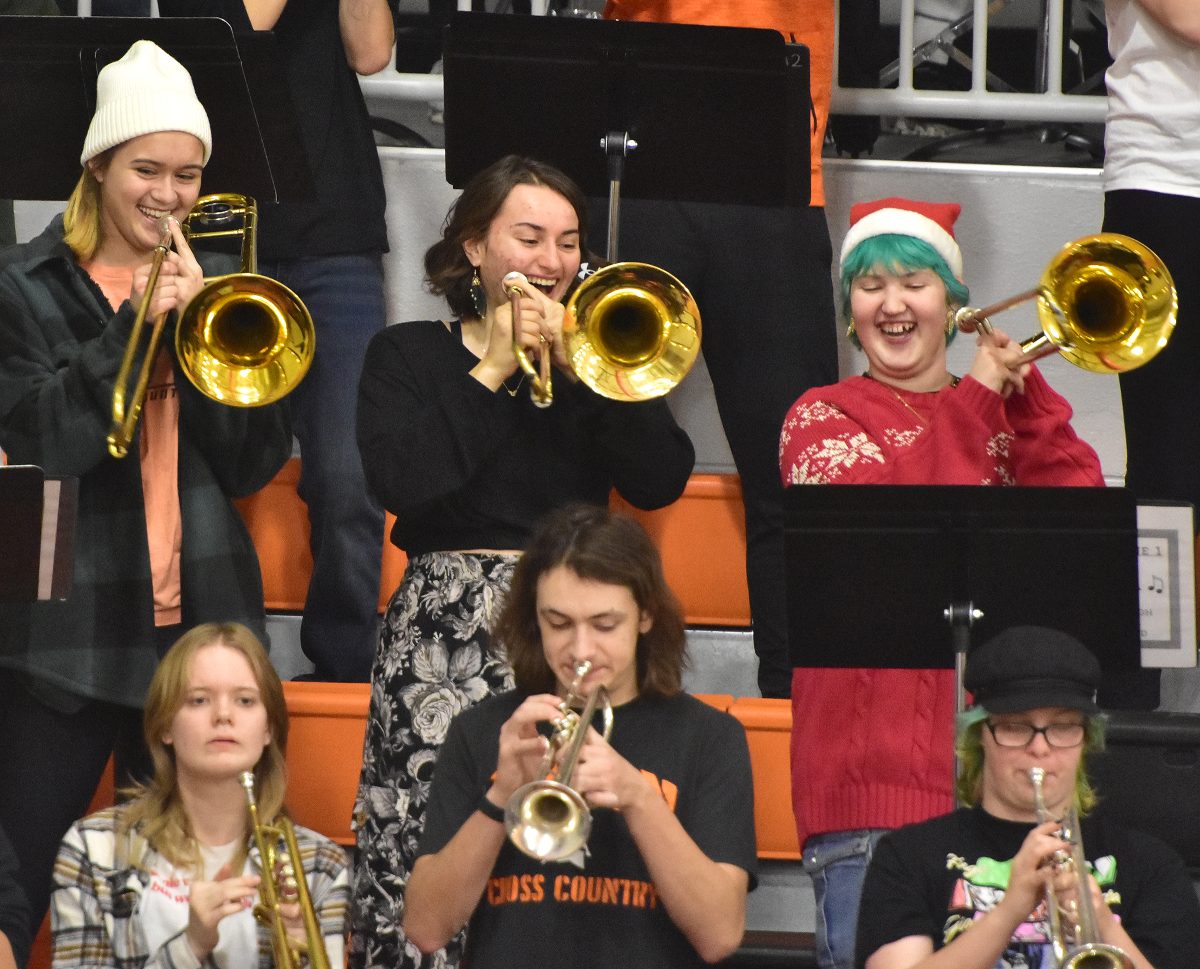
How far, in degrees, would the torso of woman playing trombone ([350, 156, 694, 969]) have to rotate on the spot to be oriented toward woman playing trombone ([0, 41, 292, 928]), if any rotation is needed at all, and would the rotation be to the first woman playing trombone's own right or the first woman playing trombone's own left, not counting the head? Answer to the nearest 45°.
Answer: approximately 135° to the first woman playing trombone's own right

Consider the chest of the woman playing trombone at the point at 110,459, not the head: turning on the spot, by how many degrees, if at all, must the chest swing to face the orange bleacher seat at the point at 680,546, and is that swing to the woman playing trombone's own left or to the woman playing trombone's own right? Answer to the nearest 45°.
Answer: approximately 90° to the woman playing trombone's own left

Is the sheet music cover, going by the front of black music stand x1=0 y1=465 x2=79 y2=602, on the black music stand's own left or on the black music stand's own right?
on the black music stand's own right

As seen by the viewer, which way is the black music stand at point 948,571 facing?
away from the camera

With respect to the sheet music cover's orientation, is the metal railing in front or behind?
behind

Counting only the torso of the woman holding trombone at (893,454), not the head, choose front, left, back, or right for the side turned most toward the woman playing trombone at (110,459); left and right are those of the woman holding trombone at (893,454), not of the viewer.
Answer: right

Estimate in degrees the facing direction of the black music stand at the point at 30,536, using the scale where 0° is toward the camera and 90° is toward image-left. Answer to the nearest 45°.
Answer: approximately 180°

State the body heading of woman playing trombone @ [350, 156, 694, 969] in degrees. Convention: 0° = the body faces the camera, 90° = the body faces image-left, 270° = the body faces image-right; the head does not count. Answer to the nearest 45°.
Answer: approximately 315°

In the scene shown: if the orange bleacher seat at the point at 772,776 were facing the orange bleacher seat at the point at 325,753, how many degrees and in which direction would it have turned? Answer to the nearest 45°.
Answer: approximately 90° to its right

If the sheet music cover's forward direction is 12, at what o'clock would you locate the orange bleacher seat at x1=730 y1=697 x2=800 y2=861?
The orange bleacher seat is roughly at 4 o'clock from the sheet music cover.

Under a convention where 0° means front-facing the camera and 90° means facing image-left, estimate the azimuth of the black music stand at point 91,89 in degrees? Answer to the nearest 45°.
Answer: approximately 180°

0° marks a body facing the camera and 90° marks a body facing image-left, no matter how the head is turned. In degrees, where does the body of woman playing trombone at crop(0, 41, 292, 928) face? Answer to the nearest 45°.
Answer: approximately 315°

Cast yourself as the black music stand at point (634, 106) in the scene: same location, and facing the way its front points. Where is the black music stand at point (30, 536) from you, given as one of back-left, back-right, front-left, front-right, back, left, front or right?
back-left
